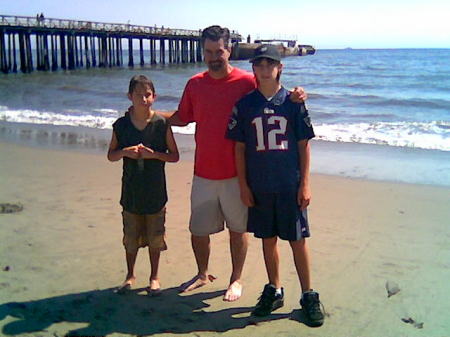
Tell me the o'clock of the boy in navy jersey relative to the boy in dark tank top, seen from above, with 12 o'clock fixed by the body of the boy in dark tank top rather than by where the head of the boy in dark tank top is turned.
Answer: The boy in navy jersey is roughly at 10 o'clock from the boy in dark tank top.

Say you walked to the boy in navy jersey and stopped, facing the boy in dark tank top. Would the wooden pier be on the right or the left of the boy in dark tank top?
right

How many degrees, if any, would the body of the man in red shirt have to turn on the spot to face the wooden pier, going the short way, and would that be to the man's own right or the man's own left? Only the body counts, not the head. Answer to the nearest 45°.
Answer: approximately 180°

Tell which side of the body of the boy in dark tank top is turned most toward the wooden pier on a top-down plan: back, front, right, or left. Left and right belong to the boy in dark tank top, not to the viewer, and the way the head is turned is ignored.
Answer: back

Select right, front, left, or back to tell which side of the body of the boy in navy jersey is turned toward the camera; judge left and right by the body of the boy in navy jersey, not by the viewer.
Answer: front

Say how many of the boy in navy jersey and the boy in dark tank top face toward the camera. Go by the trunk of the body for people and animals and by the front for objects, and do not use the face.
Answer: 2

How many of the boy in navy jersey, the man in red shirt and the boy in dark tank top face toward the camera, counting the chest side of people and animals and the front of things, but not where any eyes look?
3

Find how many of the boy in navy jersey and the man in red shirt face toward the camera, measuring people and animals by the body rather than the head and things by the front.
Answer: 2

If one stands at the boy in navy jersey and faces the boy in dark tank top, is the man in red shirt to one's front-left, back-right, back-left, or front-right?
front-right

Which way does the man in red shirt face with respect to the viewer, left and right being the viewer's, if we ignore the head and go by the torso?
facing the viewer
